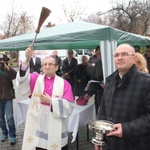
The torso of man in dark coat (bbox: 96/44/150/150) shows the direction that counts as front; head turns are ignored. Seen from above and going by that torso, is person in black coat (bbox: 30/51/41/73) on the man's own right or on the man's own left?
on the man's own right

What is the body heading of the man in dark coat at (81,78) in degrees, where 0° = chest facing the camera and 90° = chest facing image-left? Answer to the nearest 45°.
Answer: approximately 0°

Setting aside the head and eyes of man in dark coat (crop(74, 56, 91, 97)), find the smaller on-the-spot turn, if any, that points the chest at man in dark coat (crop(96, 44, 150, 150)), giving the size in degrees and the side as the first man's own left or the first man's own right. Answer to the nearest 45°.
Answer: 0° — they already face them

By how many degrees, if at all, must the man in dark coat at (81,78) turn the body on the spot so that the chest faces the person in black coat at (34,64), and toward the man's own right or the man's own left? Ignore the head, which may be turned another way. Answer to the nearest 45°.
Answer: approximately 135° to the man's own right

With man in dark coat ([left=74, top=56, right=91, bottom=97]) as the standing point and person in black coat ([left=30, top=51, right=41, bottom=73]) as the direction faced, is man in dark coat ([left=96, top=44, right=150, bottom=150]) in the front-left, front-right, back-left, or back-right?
back-left

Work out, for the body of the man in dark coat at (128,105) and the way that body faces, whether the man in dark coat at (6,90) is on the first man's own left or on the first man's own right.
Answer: on the first man's own right

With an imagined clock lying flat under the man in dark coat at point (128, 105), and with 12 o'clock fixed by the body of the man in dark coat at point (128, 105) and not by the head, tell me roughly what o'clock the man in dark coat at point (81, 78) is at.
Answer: the man in dark coat at point (81, 78) is roughly at 4 o'clock from the man in dark coat at point (128, 105).

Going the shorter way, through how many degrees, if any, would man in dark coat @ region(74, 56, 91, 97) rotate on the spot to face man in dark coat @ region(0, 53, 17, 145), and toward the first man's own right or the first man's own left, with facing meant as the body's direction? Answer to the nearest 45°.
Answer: approximately 45° to the first man's own right

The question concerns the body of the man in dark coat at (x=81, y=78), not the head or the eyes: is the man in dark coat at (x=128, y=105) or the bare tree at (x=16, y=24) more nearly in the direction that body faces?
the man in dark coat
